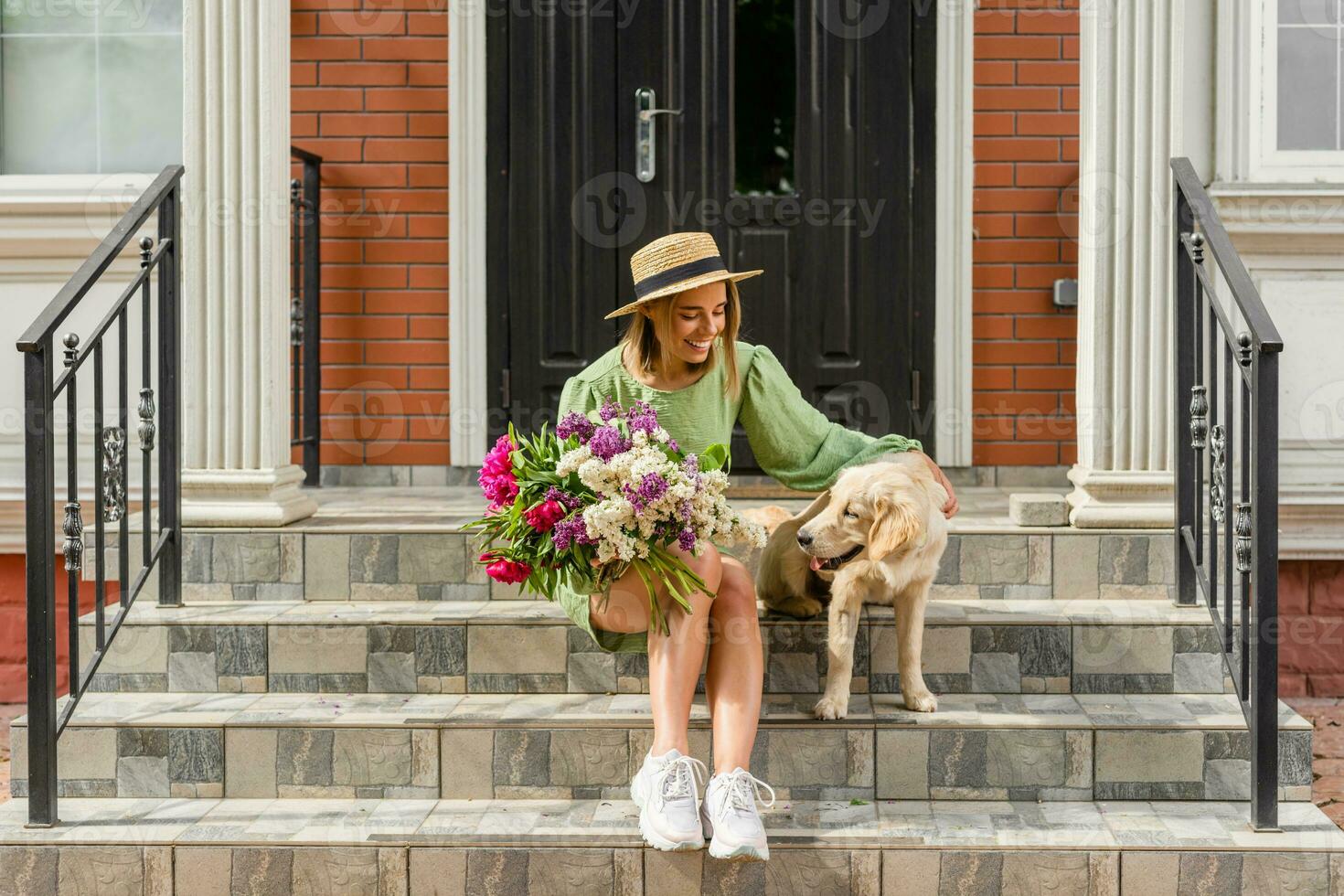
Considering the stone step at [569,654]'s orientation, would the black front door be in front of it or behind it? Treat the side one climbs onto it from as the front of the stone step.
behind

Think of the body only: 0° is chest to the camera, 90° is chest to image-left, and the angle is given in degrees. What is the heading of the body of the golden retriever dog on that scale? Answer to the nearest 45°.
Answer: approximately 315°

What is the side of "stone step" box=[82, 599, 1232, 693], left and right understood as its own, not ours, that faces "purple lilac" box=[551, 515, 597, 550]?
front

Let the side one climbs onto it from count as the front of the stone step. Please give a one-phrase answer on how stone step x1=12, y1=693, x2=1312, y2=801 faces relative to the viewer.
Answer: facing the viewer

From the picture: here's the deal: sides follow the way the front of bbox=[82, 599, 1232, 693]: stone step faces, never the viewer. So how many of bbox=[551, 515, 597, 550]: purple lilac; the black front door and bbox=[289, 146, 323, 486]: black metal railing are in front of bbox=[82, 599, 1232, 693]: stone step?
1

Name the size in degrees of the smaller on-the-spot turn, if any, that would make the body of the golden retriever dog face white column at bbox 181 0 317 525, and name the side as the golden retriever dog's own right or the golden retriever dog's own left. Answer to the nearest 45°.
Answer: approximately 135° to the golden retriever dog's own right

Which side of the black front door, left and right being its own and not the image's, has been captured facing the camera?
front

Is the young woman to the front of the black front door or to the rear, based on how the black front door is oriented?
to the front

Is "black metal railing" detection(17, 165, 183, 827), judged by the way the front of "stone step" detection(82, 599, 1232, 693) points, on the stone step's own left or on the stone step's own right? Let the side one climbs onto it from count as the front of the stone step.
on the stone step's own right

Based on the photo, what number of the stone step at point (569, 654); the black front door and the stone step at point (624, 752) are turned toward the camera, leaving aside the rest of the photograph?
3

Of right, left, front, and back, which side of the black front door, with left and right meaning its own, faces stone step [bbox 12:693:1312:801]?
front

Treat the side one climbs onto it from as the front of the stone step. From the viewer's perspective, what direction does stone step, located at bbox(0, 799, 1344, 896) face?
toward the camera
